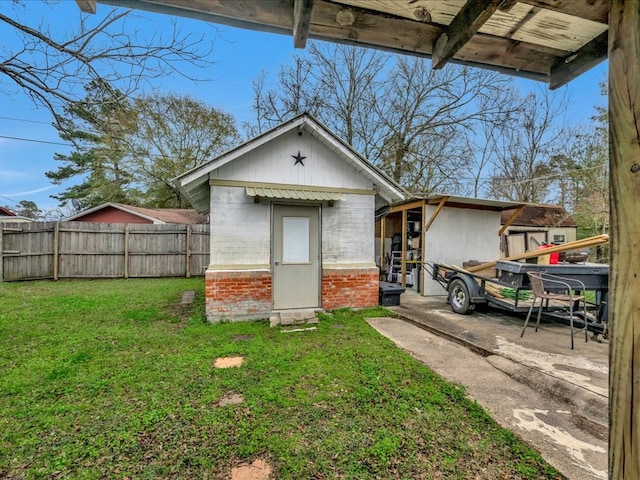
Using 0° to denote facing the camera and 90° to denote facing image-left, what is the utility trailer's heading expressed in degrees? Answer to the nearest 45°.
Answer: approximately 315°

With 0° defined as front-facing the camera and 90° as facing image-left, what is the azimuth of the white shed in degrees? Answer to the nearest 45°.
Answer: approximately 0°

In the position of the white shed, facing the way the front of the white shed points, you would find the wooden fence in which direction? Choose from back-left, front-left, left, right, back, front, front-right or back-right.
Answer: back-right

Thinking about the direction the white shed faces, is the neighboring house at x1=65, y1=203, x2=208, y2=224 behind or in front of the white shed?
behind

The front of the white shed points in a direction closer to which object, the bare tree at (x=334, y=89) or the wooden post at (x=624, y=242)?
the wooden post

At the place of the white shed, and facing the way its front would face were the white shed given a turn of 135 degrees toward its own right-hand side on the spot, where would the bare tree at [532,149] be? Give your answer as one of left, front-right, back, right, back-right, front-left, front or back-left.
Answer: right

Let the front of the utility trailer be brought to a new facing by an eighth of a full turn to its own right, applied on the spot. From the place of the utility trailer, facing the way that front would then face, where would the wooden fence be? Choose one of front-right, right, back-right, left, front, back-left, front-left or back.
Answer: right

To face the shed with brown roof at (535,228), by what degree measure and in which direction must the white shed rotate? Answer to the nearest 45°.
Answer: approximately 135° to its left

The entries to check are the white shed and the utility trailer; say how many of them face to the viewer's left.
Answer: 0

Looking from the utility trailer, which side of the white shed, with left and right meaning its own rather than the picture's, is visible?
left
